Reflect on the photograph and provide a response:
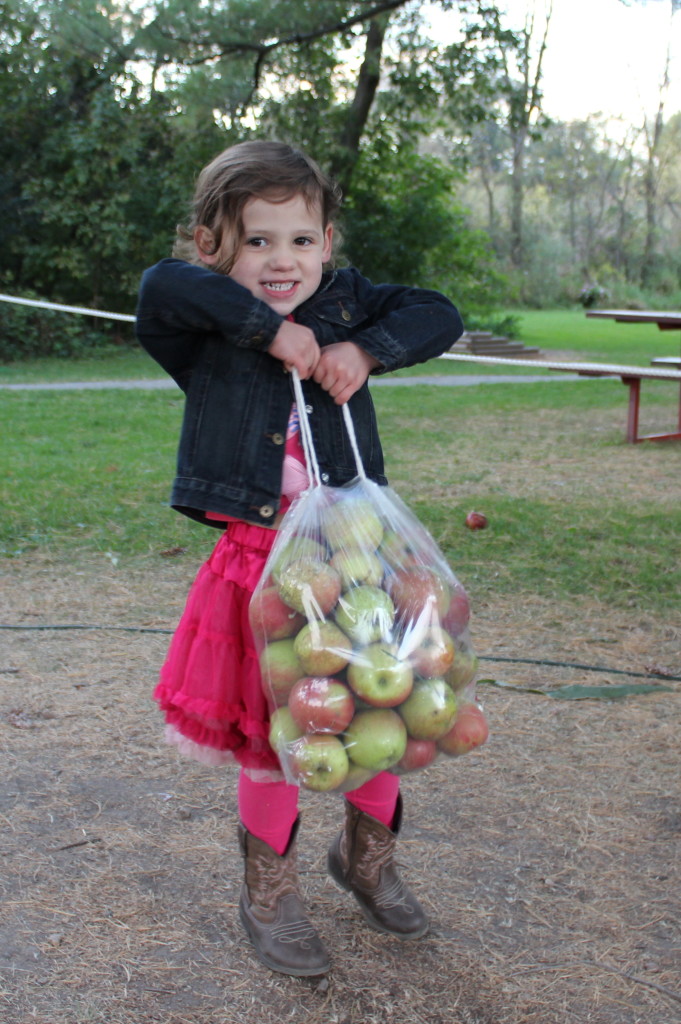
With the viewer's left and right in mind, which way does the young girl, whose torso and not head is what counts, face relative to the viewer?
facing the viewer and to the right of the viewer

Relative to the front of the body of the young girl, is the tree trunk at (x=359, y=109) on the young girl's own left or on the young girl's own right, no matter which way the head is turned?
on the young girl's own left
